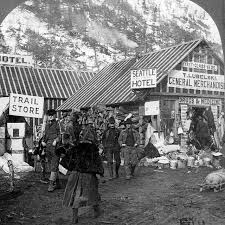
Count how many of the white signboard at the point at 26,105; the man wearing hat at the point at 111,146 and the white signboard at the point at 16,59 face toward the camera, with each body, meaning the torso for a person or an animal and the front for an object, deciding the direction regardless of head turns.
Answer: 3

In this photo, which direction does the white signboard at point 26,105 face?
toward the camera

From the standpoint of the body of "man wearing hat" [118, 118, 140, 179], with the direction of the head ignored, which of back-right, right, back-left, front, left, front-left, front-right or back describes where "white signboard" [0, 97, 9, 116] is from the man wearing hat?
right

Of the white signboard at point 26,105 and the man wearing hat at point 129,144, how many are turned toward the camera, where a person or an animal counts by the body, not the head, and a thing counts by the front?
2

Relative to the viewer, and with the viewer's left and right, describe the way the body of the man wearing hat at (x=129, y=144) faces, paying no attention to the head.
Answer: facing the viewer

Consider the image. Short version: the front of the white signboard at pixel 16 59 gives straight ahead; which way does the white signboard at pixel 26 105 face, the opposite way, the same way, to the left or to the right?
the same way

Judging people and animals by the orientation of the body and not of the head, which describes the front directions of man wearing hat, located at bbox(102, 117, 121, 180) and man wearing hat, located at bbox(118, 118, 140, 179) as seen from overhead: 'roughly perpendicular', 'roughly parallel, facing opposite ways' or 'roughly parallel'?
roughly parallel

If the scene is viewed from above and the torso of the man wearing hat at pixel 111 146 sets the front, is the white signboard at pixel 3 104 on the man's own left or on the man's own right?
on the man's own right

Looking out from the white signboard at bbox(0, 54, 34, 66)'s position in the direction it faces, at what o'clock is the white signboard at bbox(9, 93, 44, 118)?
the white signboard at bbox(9, 93, 44, 118) is roughly at 12 o'clock from the white signboard at bbox(0, 54, 34, 66).

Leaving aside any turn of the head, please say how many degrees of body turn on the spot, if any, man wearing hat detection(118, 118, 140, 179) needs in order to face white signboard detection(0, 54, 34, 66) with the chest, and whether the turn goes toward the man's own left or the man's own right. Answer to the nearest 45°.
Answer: approximately 135° to the man's own right

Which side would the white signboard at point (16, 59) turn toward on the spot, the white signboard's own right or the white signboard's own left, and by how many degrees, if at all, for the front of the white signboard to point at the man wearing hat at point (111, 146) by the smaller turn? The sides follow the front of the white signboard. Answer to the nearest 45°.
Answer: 0° — it already faces them
